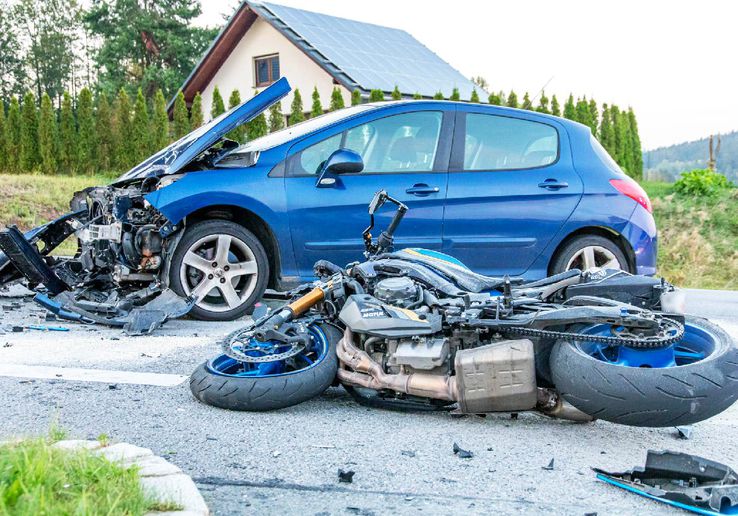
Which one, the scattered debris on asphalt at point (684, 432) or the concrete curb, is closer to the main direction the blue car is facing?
the concrete curb

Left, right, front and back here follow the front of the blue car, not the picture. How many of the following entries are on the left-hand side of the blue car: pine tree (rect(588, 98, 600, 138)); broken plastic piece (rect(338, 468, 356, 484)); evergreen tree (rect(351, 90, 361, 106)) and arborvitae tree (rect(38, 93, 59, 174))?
1

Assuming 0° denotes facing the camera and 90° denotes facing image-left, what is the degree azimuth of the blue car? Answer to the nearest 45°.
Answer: approximately 90°

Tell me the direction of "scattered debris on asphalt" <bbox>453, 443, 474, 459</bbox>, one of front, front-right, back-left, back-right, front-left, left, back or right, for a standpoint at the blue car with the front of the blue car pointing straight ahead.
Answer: left

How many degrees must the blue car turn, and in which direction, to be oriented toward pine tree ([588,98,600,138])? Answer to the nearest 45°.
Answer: approximately 90° to its right

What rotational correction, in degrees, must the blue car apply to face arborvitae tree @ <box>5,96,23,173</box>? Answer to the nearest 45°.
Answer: approximately 45° to its right

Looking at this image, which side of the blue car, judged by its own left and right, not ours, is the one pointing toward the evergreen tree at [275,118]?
right

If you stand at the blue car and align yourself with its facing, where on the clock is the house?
The house is roughly at 3 o'clock from the blue car.

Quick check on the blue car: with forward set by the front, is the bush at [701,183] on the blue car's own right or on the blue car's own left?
on the blue car's own right

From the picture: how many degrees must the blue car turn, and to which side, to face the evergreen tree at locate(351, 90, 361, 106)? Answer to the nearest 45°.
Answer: approximately 90° to its right

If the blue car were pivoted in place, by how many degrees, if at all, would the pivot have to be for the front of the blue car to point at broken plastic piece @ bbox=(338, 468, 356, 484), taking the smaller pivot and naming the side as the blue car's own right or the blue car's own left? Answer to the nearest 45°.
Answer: approximately 90° to the blue car's own left

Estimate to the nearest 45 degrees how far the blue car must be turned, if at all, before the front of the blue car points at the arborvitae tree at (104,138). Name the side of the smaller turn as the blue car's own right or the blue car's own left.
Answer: approximately 45° to the blue car's own right

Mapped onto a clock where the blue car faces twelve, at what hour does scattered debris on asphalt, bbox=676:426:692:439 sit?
The scattered debris on asphalt is roughly at 8 o'clock from the blue car.

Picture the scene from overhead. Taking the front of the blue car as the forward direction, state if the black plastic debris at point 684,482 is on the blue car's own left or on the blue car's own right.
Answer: on the blue car's own left
